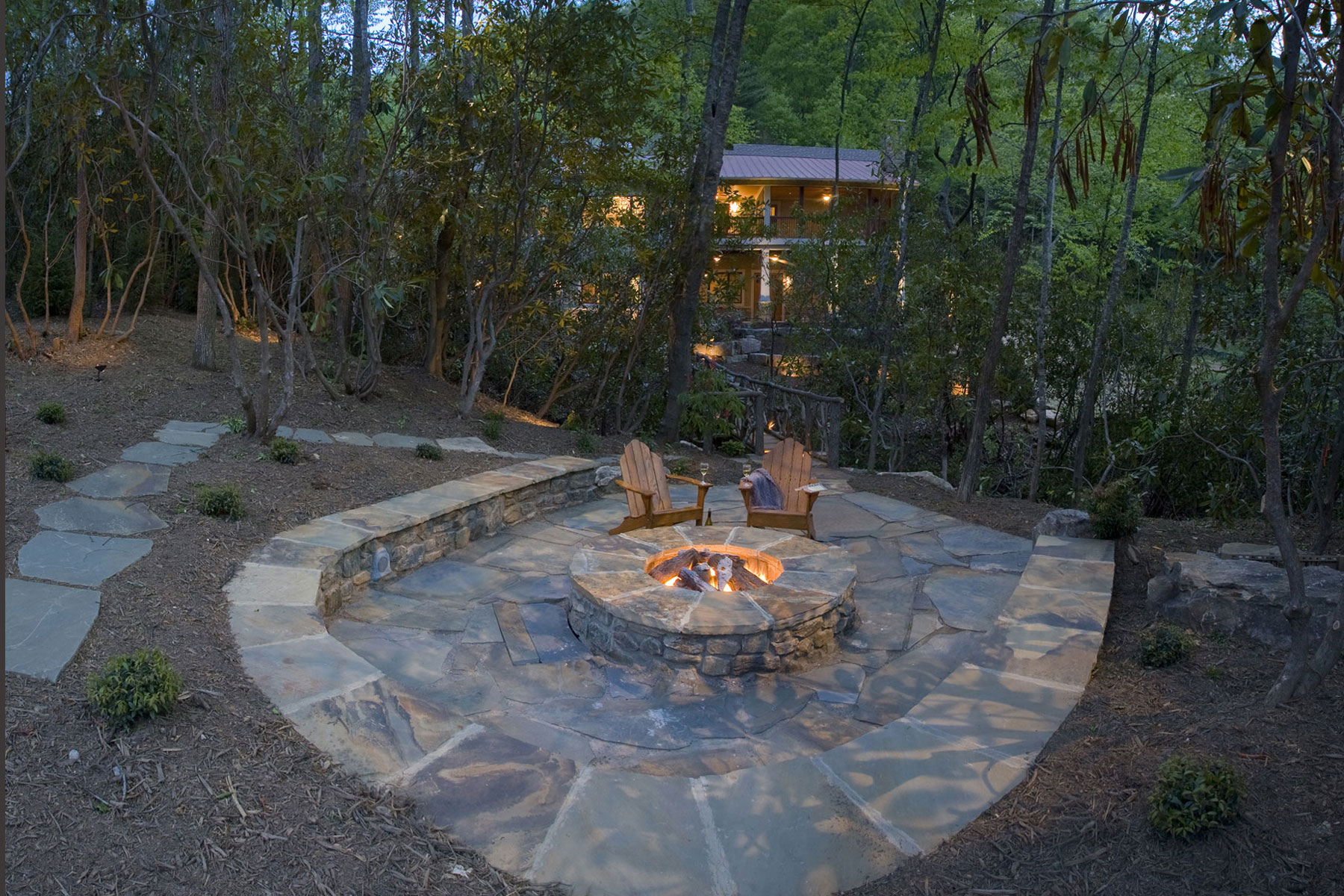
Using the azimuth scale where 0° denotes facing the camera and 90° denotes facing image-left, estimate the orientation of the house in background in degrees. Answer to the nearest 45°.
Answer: approximately 0°

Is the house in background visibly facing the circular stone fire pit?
yes

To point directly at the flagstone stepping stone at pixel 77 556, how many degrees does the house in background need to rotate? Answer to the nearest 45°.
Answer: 0° — it already faces it

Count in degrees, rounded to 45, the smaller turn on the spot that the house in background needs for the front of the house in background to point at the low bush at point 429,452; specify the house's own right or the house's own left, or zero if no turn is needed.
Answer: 0° — it already faces it

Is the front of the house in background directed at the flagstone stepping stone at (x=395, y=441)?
yes

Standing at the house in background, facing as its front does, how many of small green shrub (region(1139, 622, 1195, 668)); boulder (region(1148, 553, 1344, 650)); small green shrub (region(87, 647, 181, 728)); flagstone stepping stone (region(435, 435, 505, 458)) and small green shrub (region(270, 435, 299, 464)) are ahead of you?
5

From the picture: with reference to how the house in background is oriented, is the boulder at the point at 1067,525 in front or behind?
in front

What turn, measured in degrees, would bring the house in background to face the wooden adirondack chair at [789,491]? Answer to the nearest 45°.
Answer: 0° — it already faces it

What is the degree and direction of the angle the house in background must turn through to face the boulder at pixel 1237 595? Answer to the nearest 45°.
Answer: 0° — it already faces it

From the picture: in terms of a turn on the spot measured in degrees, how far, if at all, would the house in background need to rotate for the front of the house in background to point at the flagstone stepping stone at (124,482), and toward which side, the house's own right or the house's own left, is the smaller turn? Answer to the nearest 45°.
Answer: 0° — it already faces it

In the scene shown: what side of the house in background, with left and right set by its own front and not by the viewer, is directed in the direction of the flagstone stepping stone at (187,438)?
front

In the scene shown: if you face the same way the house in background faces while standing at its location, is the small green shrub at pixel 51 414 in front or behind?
in front

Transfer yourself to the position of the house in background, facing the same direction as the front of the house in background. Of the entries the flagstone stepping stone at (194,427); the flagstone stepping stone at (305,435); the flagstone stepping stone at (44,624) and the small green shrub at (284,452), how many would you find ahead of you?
4

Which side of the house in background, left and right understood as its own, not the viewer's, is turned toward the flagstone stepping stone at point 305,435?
front

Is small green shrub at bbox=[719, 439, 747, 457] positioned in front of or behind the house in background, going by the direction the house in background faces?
in front

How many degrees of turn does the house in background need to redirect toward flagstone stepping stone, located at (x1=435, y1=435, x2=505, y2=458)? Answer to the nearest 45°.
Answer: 0° — it already faces it

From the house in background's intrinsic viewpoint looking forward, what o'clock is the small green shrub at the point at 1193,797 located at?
The small green shrub is roughly at 12 o'clock from the house in background.
